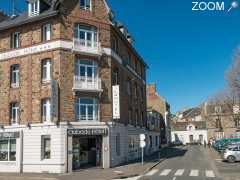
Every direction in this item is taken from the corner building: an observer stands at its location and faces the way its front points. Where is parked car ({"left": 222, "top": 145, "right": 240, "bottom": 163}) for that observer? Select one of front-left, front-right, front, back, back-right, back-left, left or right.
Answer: left

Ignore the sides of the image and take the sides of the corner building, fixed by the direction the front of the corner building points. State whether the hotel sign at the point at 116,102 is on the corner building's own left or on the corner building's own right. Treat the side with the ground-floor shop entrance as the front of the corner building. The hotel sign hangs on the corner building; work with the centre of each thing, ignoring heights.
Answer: on the corner building's own left

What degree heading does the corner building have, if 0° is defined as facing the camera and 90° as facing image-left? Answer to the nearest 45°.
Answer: approximately 0°
